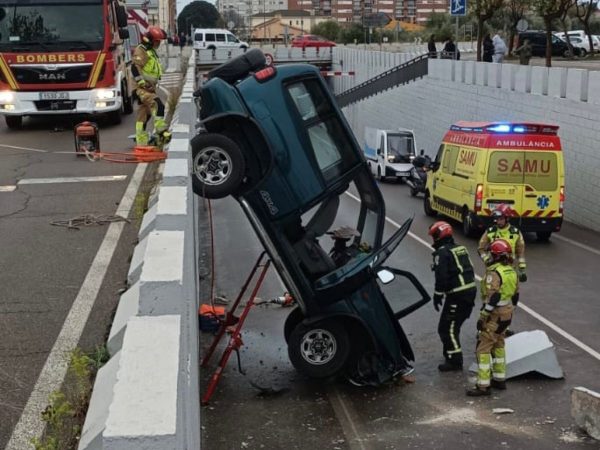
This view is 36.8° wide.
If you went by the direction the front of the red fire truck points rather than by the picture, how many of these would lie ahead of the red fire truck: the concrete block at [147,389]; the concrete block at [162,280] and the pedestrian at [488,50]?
2

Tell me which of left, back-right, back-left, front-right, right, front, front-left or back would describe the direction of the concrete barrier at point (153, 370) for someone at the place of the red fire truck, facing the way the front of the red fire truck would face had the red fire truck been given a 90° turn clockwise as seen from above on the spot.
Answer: left

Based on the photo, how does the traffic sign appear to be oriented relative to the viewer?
toward the camera

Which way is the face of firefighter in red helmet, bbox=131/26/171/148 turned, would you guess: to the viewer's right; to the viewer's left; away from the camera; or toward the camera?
to the viewer's right

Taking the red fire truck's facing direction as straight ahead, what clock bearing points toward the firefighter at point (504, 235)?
The firefighter is roughly at 11 o'clock from the red fire truck.

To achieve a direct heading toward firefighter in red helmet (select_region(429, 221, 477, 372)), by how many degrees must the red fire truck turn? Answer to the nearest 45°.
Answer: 0° — it already faces them

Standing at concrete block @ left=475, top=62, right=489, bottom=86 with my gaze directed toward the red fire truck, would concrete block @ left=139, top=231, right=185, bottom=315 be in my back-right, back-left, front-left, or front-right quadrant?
front-left

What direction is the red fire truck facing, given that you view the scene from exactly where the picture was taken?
facing the viewer
